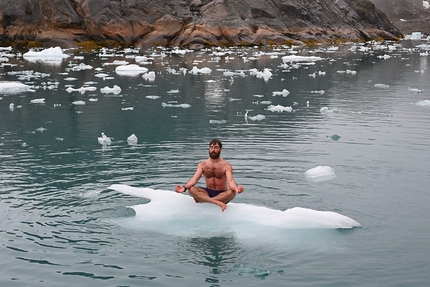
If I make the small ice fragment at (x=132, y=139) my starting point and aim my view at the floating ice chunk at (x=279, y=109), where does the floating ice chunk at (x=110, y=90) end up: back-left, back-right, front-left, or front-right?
front-left

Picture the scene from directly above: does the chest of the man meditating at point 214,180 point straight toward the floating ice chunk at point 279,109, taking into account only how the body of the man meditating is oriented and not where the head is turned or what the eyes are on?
no

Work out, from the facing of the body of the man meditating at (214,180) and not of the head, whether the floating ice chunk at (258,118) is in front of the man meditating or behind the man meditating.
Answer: behind

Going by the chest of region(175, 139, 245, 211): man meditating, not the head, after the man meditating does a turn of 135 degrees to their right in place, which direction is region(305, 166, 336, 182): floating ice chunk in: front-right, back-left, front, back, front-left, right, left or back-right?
right

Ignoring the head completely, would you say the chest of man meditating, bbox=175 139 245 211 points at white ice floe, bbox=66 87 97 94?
no

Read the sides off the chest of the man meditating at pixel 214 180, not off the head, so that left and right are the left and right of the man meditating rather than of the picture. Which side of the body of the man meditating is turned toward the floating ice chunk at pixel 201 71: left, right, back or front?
back

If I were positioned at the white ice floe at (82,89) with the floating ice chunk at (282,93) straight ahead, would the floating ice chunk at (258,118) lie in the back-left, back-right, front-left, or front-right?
front-right

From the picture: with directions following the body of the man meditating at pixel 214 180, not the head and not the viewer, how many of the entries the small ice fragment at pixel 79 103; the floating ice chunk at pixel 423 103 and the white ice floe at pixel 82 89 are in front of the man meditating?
0

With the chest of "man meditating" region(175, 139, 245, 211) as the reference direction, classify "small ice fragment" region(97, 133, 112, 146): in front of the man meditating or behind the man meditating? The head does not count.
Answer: behind

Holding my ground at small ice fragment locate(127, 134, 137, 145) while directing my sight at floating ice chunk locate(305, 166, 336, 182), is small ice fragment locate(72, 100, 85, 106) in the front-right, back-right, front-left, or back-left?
back-left

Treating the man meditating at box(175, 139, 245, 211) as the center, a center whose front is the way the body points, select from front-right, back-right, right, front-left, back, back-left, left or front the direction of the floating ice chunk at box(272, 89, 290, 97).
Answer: back

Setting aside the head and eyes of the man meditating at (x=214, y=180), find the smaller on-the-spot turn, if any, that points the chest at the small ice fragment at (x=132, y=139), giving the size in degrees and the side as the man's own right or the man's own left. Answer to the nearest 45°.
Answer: approximately 180°

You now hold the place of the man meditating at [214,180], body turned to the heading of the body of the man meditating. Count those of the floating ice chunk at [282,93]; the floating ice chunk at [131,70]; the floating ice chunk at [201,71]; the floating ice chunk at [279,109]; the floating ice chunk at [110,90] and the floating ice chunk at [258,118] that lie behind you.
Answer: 6

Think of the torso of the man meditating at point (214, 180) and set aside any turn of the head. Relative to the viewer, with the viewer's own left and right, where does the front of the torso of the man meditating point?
facing the viewer

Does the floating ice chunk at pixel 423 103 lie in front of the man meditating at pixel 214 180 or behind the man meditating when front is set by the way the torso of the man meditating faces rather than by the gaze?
behind

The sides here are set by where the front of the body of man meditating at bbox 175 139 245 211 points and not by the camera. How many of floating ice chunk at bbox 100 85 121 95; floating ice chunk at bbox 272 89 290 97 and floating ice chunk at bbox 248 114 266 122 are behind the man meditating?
3

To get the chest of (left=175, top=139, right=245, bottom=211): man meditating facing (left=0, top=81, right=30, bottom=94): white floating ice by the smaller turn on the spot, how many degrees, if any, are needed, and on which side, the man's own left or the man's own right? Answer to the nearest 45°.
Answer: approximately 135° to the man's own right

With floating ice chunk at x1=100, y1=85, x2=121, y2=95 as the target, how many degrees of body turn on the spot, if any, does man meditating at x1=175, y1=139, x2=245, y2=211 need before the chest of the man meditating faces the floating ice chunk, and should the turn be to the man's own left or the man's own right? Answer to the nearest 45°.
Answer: approximately 180°
